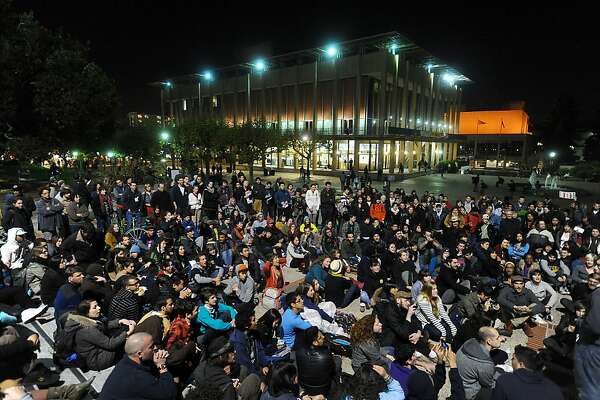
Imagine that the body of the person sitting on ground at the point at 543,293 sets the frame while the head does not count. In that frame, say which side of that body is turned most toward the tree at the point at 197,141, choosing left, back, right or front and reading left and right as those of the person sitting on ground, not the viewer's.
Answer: right

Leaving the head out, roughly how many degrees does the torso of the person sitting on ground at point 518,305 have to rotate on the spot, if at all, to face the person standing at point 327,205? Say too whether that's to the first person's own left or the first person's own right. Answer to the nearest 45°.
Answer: approximately 135° to the first person's own right

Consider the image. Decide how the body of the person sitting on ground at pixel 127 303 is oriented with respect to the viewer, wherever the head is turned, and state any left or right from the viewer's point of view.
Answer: facing to the right of the viewer

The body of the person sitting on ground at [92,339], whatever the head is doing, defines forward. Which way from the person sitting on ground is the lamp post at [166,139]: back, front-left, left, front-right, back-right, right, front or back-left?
left

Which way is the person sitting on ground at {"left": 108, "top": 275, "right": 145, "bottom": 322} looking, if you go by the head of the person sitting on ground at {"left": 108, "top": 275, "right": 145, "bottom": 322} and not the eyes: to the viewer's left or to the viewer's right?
to the viewer's right

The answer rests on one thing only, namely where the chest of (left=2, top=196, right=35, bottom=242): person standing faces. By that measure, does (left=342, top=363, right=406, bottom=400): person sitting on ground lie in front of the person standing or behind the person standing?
in front

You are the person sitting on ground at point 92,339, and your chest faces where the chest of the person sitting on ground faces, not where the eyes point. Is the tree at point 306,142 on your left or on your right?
on your left

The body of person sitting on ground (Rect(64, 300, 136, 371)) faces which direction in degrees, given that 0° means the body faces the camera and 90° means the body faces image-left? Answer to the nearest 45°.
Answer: approximately 270°

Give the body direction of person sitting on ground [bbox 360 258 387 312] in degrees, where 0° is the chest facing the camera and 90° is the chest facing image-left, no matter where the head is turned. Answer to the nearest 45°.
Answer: approximately 45°

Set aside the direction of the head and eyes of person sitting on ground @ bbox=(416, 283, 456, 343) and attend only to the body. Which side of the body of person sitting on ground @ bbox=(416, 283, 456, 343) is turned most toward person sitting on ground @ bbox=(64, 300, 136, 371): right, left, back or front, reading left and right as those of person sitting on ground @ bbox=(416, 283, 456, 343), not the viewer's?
right

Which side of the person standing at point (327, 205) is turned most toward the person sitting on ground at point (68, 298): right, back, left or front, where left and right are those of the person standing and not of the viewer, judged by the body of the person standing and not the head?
front

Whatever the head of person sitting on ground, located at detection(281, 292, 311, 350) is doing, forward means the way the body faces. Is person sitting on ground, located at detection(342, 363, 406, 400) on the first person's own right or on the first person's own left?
on the first person's own right

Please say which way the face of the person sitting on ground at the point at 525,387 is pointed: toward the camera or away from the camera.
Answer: away from the camera
